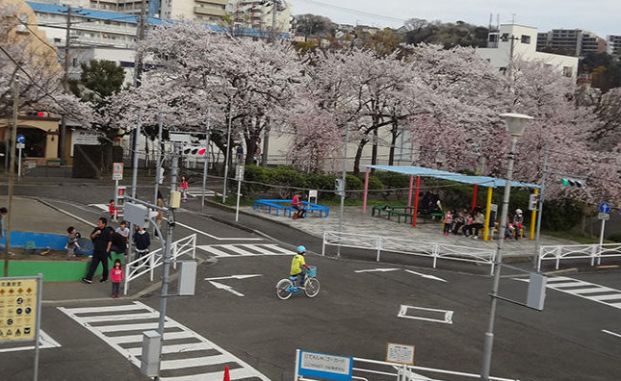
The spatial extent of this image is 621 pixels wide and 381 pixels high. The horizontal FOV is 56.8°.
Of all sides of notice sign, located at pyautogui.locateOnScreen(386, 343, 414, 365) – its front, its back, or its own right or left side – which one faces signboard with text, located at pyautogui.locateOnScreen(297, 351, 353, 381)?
right

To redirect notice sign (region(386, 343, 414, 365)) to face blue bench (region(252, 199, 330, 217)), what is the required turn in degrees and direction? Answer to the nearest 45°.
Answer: approximately 180°

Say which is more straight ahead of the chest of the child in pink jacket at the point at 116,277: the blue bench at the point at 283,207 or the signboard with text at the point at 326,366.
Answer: the signboard with text

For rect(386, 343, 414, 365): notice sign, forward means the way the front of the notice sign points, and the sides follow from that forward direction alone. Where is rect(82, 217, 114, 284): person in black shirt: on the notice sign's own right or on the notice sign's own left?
on the notice sign's own right

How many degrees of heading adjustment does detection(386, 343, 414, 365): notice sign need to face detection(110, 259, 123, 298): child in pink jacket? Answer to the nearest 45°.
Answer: approximately 135° to its right

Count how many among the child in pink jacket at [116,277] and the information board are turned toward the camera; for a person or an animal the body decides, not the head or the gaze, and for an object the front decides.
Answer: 2

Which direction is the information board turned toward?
toward the camera

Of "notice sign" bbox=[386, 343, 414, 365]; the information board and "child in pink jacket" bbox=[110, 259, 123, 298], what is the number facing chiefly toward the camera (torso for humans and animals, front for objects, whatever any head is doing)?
3

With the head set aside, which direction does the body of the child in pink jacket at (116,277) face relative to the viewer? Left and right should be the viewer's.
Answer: facing the viewer

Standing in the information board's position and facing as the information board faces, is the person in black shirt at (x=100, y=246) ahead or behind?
behind
